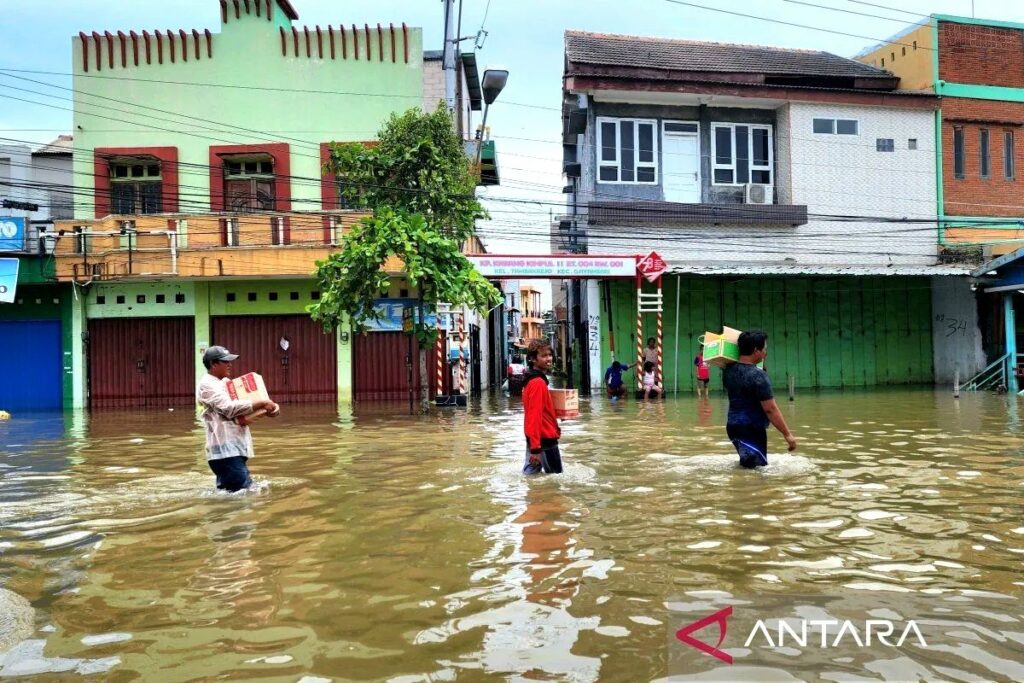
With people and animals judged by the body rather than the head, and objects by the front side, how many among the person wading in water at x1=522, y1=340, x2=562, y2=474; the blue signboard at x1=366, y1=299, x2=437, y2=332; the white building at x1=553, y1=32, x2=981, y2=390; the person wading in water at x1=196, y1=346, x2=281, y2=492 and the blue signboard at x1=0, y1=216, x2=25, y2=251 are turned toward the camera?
3

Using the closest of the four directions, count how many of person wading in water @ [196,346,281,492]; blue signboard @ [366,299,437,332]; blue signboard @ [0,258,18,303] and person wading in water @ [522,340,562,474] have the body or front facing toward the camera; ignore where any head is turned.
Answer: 2

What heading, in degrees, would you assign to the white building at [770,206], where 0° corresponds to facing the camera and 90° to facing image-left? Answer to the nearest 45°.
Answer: approximately 0°

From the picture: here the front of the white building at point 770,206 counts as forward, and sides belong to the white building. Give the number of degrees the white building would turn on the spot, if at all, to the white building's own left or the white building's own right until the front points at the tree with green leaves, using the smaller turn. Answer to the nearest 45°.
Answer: approximately 45° to the white building's own right

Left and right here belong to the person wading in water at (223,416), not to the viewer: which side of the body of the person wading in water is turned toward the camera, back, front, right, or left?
right

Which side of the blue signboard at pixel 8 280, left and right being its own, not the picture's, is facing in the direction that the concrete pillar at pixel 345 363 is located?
left

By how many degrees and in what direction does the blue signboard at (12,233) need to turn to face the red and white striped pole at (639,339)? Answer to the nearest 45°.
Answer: approximately 45° to its left
